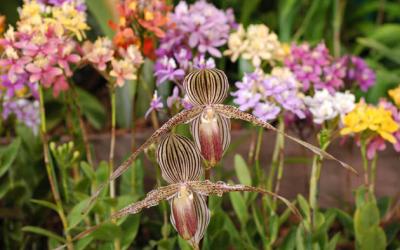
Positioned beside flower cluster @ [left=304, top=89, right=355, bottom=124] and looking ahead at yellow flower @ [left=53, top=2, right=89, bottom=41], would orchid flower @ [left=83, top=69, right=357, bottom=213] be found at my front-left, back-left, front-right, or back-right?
front-left

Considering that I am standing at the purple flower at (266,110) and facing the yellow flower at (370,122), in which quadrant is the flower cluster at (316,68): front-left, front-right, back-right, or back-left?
front-left

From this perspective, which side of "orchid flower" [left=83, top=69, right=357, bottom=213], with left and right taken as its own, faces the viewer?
front

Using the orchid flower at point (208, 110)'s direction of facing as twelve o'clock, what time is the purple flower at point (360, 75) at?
The purple flower is roughly at 7 o'clock from the orchid flower.

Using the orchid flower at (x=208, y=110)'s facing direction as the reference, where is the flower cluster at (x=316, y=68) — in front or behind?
behind
